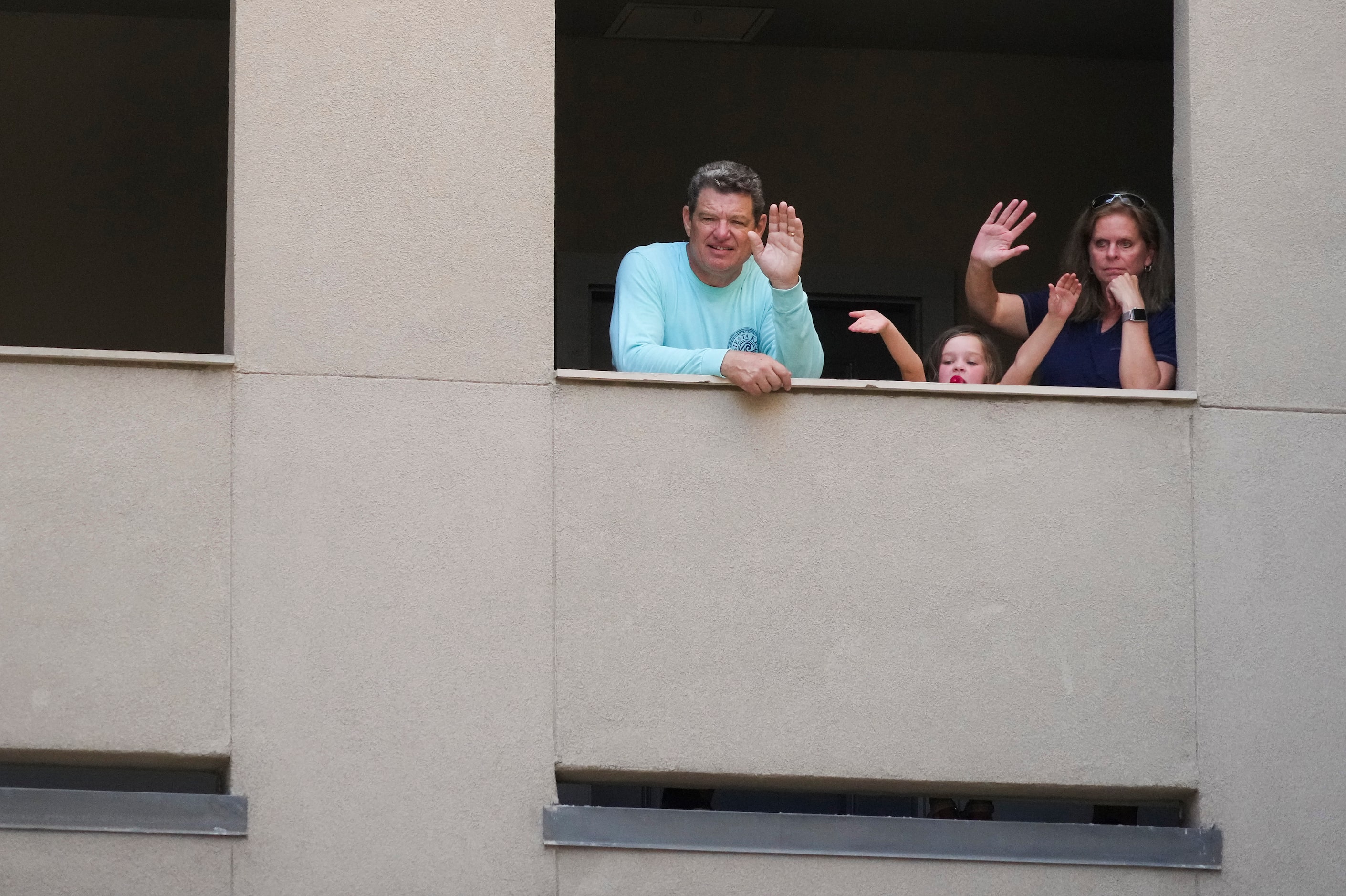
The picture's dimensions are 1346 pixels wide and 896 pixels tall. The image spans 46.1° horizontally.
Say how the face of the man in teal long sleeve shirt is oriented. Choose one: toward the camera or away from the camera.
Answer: toward the camera

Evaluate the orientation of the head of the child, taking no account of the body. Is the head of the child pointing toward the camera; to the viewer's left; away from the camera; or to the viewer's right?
toward the camera

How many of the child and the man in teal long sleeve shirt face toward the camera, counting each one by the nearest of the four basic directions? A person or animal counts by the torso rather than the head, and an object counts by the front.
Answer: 2

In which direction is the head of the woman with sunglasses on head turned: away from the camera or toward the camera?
toward the camera

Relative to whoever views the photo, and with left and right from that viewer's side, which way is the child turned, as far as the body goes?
facing the viewer

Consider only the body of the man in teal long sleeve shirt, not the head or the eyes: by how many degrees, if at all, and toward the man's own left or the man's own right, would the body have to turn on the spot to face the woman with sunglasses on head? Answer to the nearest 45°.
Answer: approximately 90° to the man's own left

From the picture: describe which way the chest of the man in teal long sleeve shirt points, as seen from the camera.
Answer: toward the camera

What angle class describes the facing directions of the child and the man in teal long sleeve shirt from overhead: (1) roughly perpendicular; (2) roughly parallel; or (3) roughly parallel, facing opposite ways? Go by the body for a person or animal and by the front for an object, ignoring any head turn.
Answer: roughly parallel

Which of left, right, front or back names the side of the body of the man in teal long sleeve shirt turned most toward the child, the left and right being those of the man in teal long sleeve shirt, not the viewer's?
left

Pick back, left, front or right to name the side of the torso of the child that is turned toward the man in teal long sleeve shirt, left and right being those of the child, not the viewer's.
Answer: right
